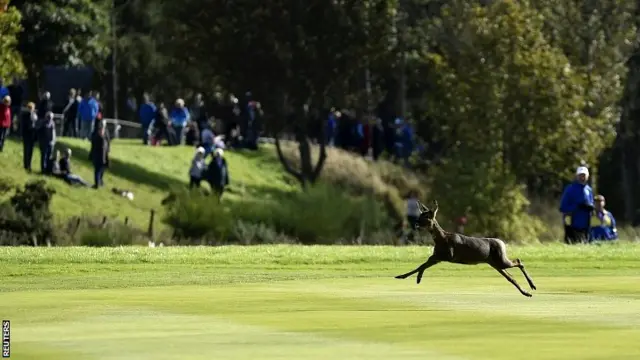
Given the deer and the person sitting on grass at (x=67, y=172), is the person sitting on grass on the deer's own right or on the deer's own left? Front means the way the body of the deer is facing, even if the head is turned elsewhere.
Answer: on the deer's own right

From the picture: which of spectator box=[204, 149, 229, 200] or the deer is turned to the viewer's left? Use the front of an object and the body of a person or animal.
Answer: the deer

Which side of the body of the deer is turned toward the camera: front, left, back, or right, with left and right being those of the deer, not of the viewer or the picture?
left

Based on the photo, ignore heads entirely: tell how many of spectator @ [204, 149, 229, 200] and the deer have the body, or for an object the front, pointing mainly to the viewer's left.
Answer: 1

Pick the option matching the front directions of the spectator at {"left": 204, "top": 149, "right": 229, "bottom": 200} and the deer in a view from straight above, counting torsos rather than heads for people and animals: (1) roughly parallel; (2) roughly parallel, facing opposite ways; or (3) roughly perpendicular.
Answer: roughly perpendicular
